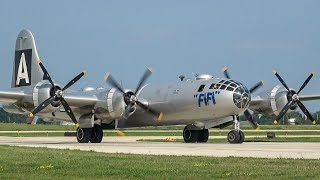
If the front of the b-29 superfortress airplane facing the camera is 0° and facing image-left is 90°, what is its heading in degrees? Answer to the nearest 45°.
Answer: approximately 315°
